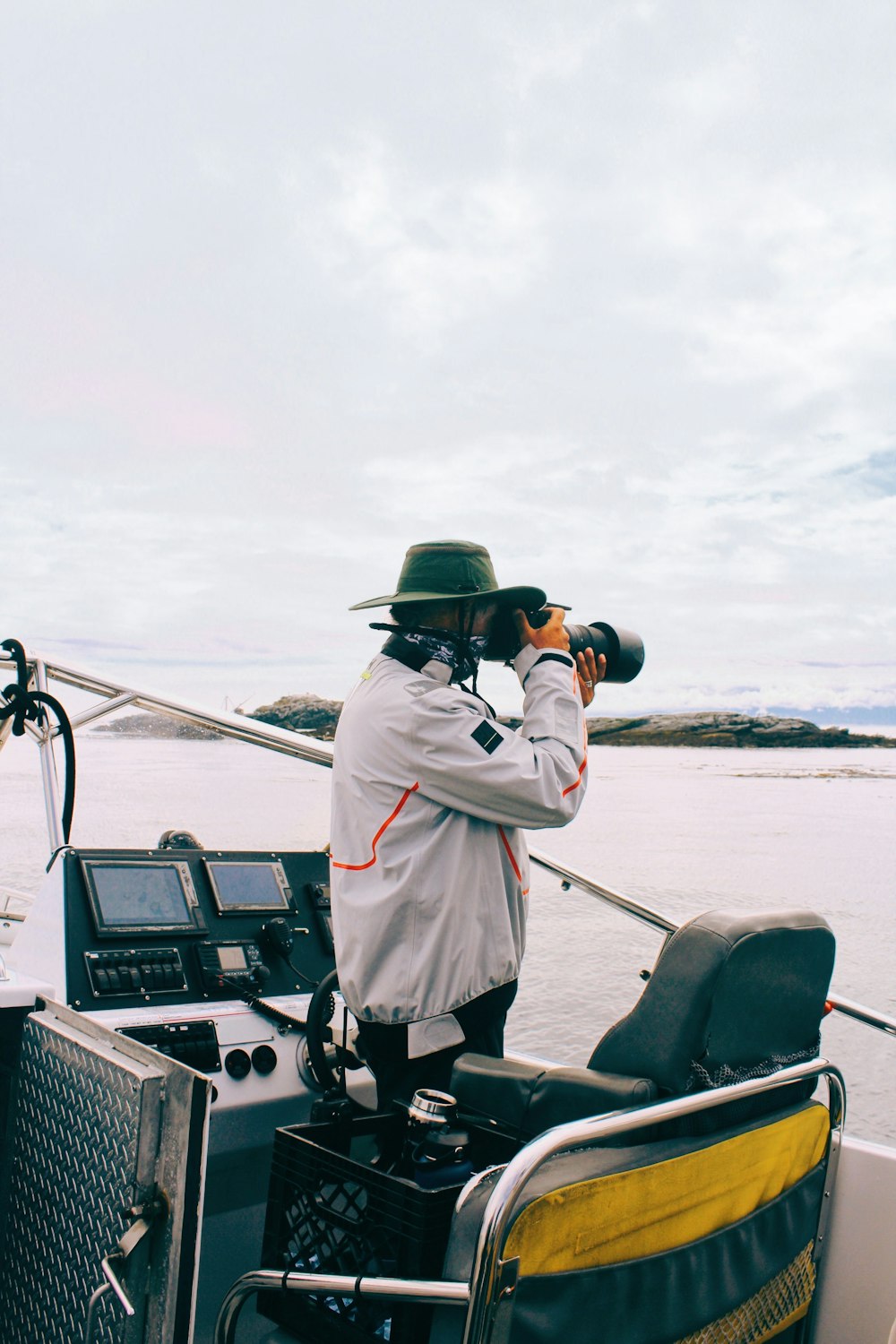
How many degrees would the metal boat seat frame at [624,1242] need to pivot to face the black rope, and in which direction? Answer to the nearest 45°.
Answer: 0° — it already faces it

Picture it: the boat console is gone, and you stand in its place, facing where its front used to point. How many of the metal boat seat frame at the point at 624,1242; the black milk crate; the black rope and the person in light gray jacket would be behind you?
1

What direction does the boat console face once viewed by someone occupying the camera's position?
facing the viewer and to the right of the viewer

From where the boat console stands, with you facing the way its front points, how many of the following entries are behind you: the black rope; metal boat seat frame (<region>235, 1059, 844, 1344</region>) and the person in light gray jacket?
1

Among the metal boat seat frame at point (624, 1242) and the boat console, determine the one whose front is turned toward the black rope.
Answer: the metal boat seat frame

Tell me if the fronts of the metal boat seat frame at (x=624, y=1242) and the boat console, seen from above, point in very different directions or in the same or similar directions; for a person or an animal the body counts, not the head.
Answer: very different directions

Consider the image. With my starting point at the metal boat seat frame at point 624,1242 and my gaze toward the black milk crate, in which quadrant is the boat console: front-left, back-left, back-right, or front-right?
front-right

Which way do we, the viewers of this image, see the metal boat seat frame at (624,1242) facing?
facing away from the viewer and to the left of the viewer

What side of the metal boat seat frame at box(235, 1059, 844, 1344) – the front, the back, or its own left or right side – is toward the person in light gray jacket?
front

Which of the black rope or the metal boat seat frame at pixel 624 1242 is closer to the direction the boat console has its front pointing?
the metal boat seat frame

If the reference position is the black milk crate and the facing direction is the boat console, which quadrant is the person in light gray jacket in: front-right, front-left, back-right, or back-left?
front-right

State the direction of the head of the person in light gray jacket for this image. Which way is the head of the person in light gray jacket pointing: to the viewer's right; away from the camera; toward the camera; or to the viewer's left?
to the viewer's right

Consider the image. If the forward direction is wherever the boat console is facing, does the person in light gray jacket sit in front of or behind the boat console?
in front

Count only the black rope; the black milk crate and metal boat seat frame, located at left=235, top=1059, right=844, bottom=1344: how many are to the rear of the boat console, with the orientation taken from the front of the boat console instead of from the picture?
1
